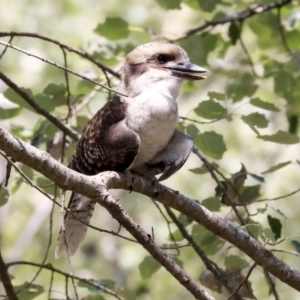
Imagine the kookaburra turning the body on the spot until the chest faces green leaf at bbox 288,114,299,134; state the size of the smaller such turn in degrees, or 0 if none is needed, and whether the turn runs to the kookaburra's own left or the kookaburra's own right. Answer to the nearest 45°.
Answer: approximately 90° to the kookaburra's own left

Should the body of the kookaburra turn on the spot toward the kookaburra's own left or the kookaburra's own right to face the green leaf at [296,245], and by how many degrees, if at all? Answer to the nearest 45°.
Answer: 0° — it already faces it

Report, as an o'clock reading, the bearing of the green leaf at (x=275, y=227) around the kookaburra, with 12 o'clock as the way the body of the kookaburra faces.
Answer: The green leaf is roughly at 11 o'clock from the kookaburra.

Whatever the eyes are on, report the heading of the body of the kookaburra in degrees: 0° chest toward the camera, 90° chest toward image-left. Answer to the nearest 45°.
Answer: approximately 315°
